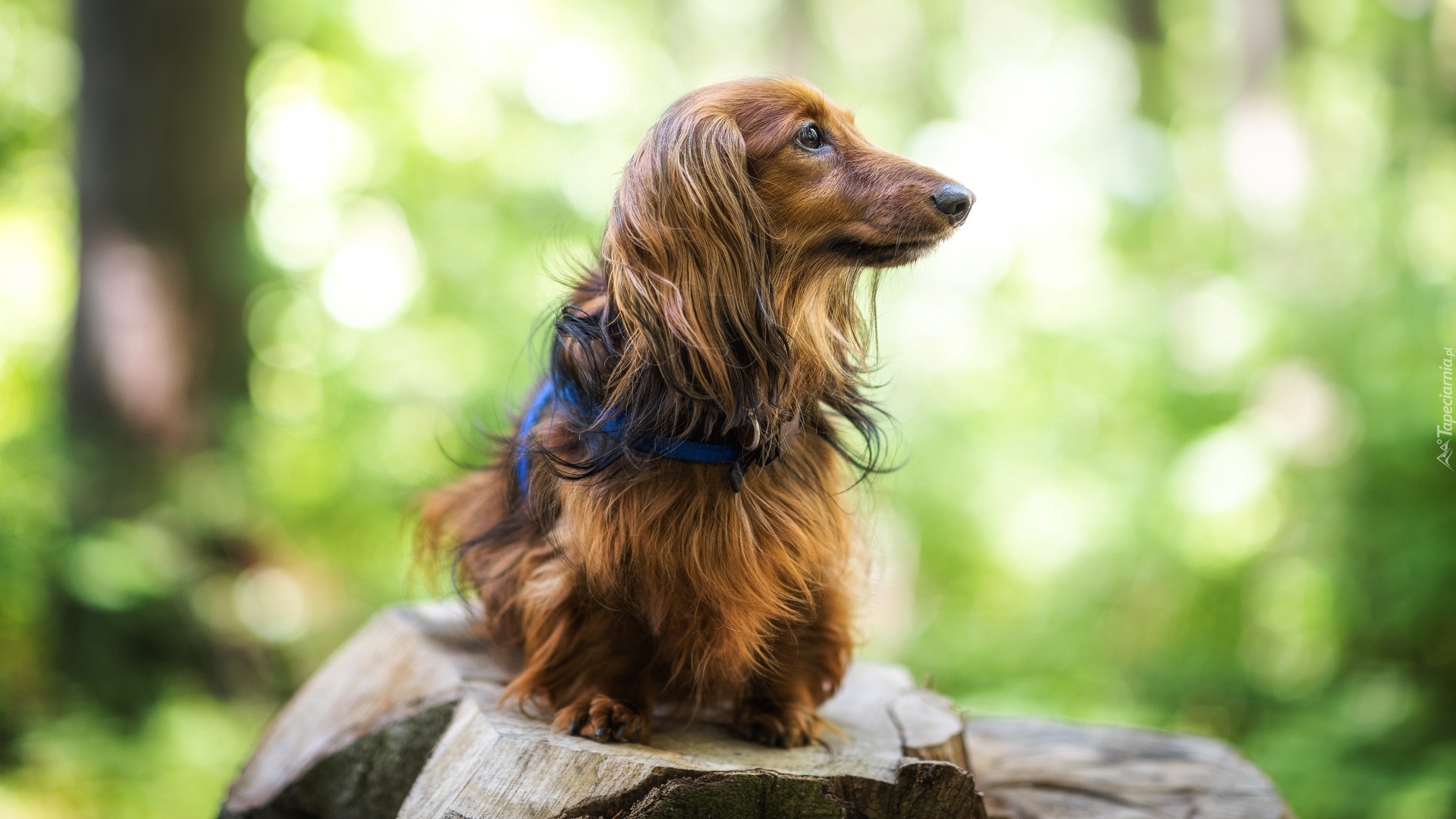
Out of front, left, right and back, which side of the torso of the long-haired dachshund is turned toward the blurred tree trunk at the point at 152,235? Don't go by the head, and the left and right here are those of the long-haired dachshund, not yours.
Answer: back

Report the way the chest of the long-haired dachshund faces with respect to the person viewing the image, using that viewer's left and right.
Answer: facing the viewer and to the right of the viewer
